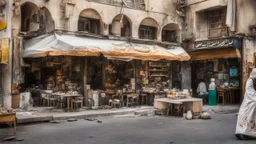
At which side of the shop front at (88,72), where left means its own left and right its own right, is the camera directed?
front

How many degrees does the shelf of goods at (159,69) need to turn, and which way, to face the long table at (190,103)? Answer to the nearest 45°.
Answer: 0° — it already faces it

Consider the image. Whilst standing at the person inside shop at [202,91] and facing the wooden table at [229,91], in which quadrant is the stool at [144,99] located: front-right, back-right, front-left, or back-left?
back-right

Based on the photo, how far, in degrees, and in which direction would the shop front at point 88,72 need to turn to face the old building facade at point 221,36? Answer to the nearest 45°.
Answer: approximately 90° to its left

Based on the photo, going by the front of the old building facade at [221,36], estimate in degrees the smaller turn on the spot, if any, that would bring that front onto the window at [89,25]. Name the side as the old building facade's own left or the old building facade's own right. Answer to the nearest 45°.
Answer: approximately 45° to the old building facade's own right

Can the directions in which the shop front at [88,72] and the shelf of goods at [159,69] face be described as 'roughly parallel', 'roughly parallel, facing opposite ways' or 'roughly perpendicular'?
roughly parallel

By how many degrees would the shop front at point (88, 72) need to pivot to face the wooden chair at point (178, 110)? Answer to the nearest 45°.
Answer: approximately 45° to its left

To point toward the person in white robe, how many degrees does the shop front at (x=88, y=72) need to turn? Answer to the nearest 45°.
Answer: approximately 45° to its left

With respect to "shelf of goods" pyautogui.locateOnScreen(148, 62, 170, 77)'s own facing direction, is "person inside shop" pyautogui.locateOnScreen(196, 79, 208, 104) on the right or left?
on its left

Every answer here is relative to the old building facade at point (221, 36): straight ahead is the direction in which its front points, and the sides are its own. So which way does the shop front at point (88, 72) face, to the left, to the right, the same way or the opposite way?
the same way

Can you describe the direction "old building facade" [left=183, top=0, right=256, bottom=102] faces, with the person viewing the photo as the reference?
facing the viewer

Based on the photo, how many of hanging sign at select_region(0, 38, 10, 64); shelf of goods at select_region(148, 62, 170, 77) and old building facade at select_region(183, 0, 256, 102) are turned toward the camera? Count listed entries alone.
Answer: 3

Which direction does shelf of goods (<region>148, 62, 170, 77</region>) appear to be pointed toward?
toward the camera

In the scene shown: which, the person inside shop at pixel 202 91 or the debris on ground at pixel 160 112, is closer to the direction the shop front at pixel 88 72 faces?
the debris on ground
